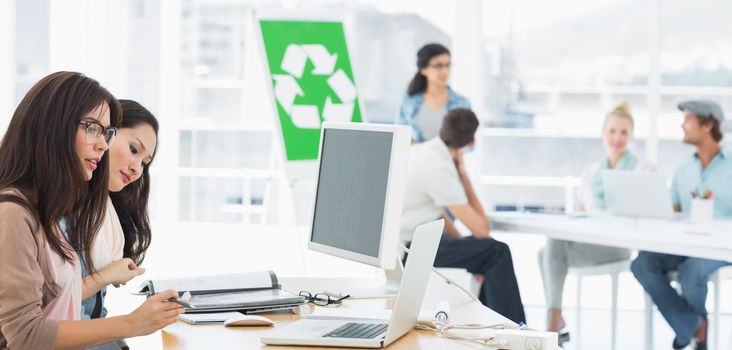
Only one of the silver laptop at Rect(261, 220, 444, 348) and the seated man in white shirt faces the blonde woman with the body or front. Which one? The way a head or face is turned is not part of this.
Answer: the seated man in white shirt

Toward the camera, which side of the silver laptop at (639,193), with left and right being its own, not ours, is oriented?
back

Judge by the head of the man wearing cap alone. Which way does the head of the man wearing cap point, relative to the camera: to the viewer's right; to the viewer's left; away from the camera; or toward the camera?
to the viewer's left

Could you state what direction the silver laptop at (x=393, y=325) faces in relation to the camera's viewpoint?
facing to the left of the viewer

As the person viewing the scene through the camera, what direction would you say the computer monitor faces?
facing the viewer and to the left of the viewer

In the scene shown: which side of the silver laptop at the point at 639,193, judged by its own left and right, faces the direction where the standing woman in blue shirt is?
left

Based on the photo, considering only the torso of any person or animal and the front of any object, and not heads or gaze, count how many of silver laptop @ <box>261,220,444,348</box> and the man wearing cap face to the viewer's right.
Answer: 0

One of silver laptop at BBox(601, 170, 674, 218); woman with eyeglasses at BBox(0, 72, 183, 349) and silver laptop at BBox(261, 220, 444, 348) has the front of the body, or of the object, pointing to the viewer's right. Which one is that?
the woman with eyeglasses

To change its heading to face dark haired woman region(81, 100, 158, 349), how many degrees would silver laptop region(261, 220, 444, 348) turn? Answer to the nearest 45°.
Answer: approximately 45° to its right
